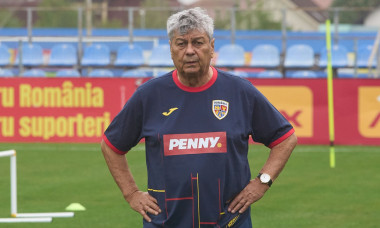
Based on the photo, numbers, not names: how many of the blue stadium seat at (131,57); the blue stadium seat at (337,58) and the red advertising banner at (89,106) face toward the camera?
3

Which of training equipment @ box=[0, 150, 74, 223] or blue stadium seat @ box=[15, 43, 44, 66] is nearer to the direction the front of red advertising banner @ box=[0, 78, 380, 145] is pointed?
the training equipment

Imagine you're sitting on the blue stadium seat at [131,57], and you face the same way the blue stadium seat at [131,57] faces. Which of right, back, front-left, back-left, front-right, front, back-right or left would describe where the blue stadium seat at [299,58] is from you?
left

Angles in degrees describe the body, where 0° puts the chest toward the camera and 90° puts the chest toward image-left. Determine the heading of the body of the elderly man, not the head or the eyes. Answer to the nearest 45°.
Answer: approximately 0°

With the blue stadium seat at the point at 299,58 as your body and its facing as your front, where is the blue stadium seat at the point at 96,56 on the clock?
the blue stadium seat at the point at 96,56 is roughly at 3 o'clock from the blue stadium seat at the point at 299,58.

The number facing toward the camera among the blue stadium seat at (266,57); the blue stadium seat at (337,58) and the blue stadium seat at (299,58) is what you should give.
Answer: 3

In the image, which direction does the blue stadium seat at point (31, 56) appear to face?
toward the camera

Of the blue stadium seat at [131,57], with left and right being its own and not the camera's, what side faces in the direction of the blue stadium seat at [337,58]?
left

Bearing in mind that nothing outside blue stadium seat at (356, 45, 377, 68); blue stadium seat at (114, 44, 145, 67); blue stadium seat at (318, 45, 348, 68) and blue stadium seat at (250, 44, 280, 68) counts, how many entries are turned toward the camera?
4

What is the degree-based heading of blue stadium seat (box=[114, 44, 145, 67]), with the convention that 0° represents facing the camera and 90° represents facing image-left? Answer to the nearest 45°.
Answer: approximately 0°

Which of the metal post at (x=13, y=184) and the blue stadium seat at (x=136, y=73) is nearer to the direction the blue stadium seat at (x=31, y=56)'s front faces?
the metal post

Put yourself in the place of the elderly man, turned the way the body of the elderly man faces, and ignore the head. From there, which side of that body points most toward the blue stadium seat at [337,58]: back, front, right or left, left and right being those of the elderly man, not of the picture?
back

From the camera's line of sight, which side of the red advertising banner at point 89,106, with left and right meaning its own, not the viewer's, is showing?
front

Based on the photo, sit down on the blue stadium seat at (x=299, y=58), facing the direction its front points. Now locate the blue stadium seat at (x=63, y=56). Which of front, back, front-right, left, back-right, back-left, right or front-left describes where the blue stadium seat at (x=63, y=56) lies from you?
right

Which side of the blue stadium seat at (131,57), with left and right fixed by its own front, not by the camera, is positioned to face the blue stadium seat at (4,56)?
right

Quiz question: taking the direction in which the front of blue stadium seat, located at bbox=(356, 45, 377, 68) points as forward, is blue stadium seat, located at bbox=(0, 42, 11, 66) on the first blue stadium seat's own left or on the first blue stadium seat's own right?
on the first blue stadium seat's own right

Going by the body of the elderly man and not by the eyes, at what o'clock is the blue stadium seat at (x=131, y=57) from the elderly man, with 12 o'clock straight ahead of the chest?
The blue stadium seat is roughly at 6 o'clock from the elderly man.

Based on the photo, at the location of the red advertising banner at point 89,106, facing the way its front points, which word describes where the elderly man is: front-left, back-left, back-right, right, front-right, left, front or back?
front

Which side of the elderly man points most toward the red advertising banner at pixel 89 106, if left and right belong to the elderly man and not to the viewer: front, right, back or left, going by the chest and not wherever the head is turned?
back

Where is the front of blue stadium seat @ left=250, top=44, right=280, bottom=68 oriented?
toward the camera

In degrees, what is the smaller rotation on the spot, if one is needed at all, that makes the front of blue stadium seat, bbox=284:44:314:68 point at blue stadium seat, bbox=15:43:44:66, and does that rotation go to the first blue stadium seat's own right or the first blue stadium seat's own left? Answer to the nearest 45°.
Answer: approximately 90° to the first blue stadium seat's own right
